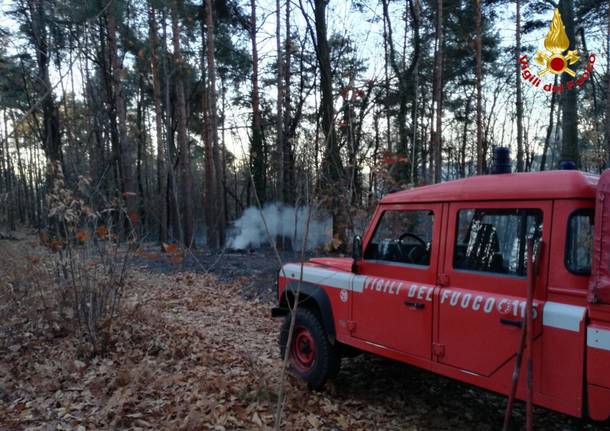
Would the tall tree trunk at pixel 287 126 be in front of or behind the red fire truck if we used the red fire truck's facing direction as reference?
in front

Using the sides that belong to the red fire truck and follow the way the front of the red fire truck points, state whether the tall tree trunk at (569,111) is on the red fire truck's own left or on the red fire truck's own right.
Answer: on the red fire truck's own right

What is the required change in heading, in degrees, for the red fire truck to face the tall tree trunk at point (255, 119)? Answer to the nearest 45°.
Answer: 0° — it already faces it

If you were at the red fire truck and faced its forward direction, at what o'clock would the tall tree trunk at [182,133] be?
The tall tree trunk is roughly at 12 o'clock from the red fire truck.

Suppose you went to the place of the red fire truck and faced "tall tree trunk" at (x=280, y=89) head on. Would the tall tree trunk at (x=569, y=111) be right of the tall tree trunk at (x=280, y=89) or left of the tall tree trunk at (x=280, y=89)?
right

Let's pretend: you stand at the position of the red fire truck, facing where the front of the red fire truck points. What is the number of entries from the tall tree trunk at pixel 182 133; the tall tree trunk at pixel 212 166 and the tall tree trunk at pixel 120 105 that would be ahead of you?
3

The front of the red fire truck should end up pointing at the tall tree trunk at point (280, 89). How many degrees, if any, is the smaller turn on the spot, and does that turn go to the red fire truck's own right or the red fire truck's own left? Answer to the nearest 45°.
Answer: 0° — it already faces it

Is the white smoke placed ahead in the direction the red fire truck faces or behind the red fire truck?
ahead

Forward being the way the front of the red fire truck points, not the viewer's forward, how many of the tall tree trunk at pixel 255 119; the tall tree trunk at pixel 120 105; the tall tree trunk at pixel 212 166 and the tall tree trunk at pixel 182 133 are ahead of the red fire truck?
4

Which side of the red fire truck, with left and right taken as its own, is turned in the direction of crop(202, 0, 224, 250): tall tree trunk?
front

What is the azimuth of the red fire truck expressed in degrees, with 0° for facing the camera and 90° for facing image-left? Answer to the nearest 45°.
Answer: approximately 135°
